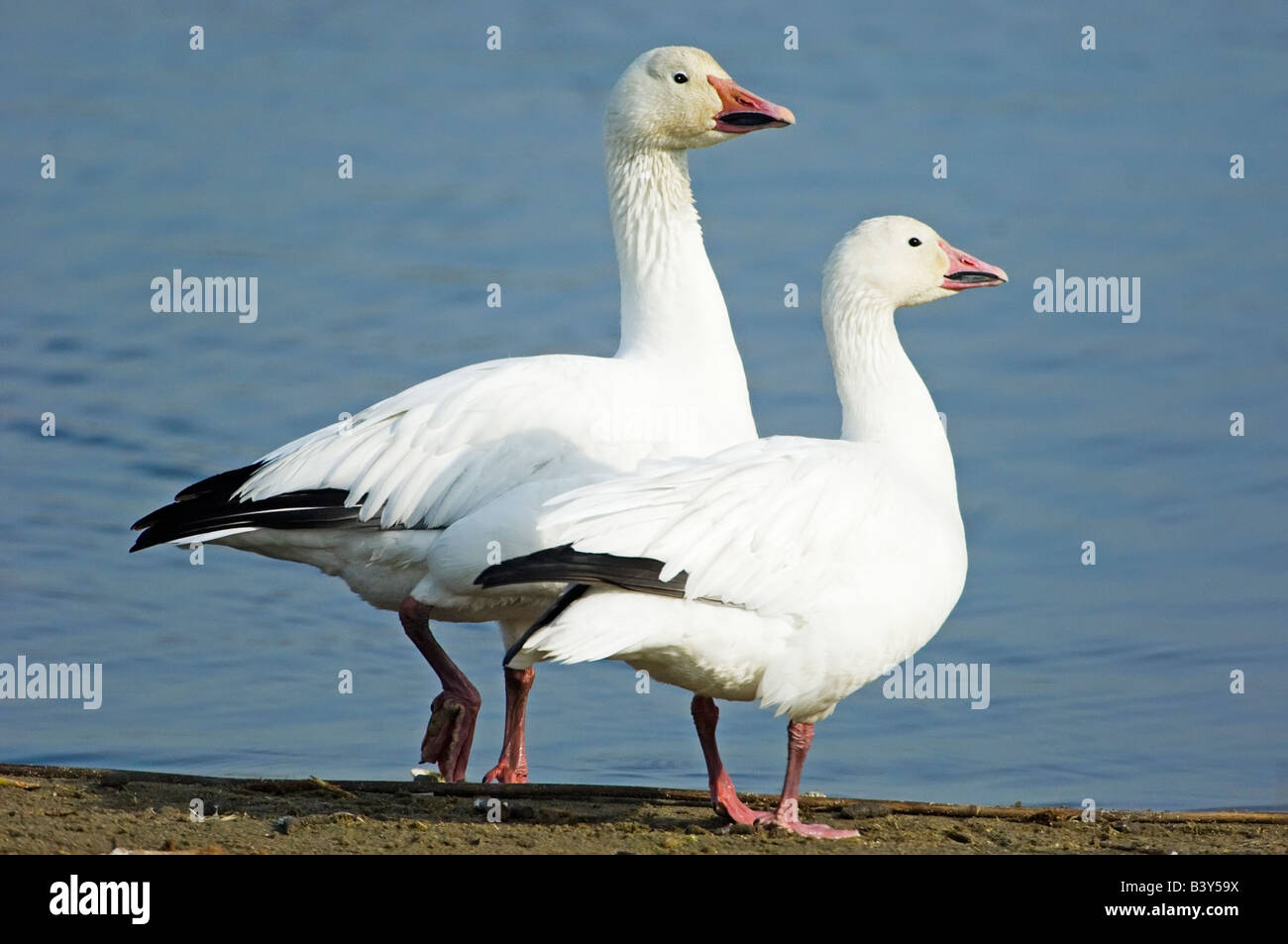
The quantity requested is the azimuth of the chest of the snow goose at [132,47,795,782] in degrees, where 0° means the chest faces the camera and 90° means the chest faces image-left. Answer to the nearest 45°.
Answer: approximately 270°

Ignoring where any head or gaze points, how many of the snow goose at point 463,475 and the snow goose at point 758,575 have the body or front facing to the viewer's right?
2

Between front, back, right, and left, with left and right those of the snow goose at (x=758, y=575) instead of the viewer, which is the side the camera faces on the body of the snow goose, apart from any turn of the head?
right

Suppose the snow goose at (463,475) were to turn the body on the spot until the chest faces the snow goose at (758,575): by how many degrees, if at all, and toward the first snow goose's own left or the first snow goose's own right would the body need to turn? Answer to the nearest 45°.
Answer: approximately 45° to the first snow goose's own right

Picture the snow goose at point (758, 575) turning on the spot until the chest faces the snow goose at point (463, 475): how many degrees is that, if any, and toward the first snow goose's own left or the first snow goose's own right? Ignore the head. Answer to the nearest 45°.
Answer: approximately 135° to the first snow goose's own left
